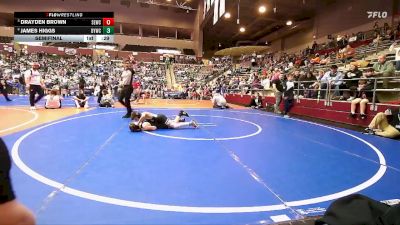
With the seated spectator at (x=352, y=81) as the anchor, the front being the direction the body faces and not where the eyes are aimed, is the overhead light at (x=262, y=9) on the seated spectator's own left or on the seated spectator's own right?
on the seated spectator's own right

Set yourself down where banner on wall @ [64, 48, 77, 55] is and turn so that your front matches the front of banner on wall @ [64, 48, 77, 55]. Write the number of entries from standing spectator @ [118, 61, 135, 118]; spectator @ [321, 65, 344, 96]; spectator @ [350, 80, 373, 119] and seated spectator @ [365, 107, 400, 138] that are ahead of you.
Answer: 4

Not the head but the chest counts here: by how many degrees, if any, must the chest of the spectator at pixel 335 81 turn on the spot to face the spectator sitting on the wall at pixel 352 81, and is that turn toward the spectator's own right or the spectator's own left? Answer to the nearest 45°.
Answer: approximately 90° to the spectator's own left

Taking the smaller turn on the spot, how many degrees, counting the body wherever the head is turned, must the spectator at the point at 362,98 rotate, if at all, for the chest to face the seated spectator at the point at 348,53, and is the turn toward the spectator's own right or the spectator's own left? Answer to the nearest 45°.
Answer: approximately 135° to the spectator's own right

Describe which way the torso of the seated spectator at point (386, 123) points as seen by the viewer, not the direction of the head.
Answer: to the viewer's left

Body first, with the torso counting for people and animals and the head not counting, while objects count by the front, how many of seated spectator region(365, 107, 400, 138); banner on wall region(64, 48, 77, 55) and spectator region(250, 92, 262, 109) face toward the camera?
2

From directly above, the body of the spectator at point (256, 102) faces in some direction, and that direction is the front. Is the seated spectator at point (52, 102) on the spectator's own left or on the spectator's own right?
on the spectator's own right

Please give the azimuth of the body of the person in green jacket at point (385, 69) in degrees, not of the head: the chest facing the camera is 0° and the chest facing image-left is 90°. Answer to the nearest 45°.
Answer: approximately 45°
